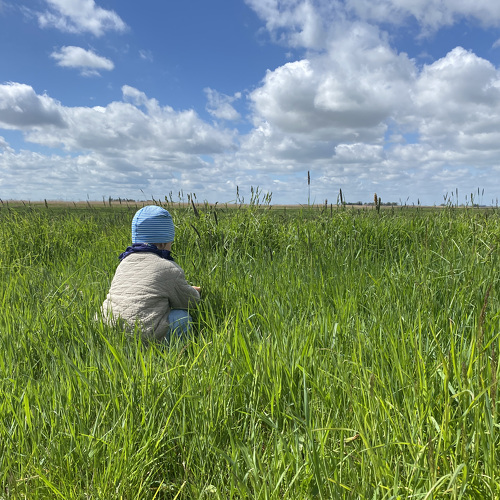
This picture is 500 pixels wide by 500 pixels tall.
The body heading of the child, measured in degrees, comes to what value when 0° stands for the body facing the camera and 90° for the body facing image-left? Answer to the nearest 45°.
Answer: approximately 225°
